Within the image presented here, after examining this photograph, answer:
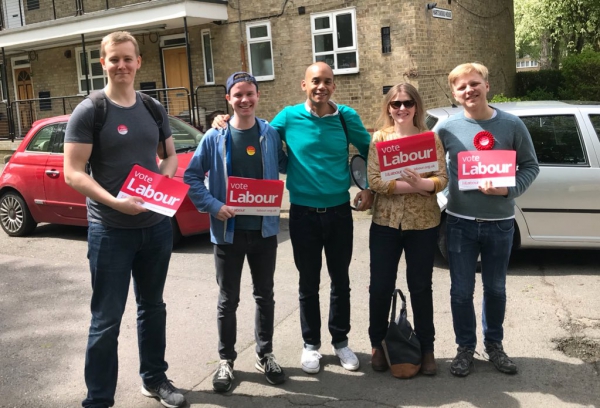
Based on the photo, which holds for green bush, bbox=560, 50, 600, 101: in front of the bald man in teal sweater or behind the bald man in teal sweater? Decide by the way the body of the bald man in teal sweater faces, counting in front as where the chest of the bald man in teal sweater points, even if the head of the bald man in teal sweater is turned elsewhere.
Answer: behind

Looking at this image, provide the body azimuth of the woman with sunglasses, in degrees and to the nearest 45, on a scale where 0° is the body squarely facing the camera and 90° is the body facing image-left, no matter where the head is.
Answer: approximately 0°

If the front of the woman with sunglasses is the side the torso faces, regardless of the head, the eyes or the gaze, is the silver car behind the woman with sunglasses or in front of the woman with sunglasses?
behind

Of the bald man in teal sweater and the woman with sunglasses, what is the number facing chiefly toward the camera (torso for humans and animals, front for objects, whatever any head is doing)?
2
